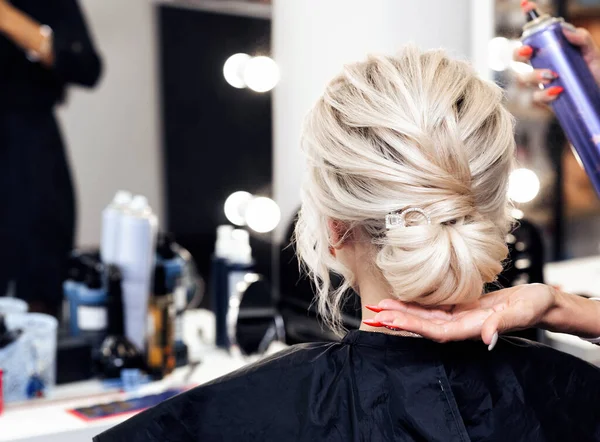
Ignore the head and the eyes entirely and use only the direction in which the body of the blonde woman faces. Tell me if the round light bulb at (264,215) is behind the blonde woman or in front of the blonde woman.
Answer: in front

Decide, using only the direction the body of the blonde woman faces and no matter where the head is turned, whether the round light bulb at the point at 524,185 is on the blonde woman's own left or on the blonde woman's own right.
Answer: on the blonde woman's own right

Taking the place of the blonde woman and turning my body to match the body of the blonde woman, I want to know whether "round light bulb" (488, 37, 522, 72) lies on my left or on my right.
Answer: on my right

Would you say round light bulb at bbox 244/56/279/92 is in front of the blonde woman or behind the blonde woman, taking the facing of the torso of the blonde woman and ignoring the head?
in front

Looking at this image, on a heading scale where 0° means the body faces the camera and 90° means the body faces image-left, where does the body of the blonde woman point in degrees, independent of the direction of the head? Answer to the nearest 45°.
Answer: approximately 135°
